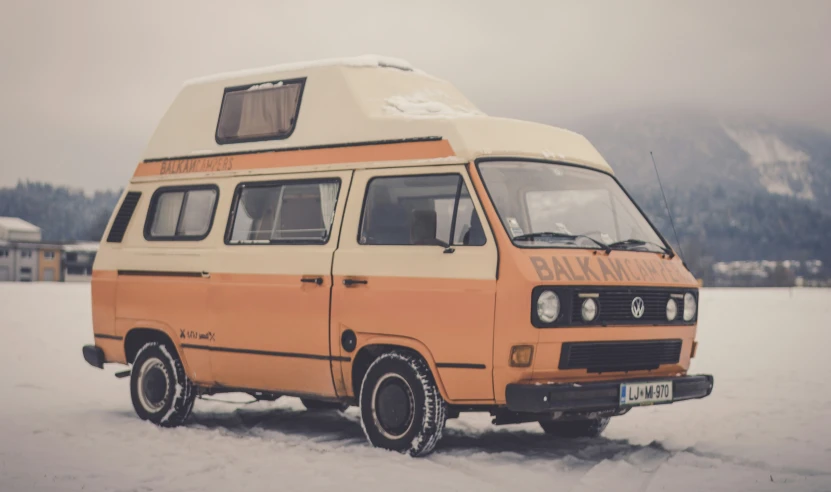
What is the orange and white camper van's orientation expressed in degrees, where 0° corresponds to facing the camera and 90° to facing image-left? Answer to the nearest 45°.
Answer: approximately 315°
